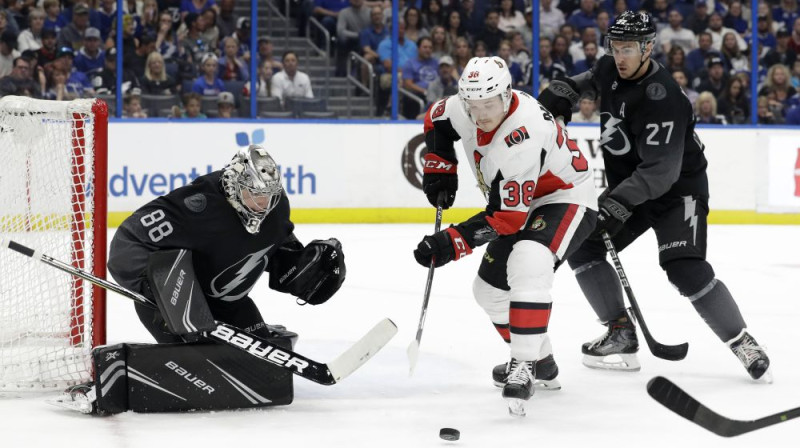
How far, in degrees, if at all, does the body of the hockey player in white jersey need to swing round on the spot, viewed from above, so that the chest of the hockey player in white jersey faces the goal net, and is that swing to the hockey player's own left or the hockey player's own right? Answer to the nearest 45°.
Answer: approximately 45° to the hockey player's own right

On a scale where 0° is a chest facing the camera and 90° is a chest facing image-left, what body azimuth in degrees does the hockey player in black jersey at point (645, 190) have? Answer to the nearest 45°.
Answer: approximately 45°

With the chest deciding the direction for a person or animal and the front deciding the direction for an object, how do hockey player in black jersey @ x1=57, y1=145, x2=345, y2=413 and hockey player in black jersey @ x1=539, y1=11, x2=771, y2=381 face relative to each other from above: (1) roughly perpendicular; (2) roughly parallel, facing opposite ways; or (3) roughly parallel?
roughly perpendicular

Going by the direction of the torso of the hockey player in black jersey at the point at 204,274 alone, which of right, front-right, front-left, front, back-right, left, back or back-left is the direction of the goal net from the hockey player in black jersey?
back

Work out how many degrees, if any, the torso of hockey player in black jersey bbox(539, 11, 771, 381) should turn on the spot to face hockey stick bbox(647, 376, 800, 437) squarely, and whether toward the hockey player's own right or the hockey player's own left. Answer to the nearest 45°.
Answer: approximately 45° to the hockey player's own left

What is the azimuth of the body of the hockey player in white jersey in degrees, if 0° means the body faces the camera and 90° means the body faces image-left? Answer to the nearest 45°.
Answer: approximately 45°

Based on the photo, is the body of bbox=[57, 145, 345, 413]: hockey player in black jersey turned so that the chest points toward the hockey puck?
yes

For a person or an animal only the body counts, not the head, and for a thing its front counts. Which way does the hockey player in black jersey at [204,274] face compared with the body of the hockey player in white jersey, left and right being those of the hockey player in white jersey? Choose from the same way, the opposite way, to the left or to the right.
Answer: to the left

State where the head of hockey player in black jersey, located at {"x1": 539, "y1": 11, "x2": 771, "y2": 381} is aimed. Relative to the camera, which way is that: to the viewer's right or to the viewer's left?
to the viewer's left

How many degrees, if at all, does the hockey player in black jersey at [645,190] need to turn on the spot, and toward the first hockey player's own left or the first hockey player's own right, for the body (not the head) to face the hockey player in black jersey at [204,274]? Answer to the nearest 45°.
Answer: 0° — they already face them

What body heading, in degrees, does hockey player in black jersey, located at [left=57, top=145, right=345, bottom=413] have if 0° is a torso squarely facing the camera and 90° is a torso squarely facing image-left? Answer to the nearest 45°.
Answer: approximately 315°
